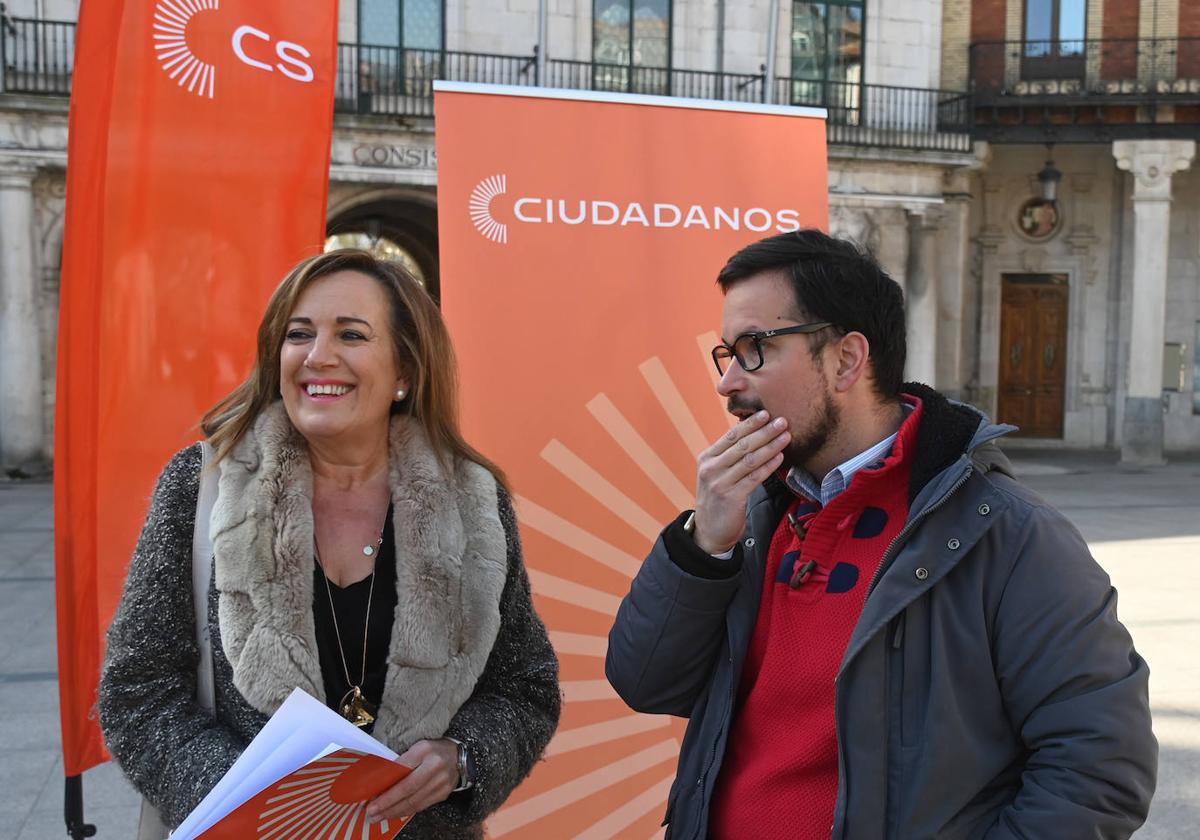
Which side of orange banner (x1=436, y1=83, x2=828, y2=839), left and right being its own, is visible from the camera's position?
front

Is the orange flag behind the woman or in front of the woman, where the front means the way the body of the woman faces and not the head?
behind

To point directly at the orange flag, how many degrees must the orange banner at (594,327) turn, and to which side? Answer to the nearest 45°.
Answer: approximately 90° to its right

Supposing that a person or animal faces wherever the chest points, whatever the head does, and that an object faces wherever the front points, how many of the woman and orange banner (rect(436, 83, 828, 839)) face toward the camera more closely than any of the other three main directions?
2

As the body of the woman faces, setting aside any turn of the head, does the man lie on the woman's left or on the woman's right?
on the woman's left

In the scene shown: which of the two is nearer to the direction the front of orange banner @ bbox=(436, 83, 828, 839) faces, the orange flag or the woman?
the woman

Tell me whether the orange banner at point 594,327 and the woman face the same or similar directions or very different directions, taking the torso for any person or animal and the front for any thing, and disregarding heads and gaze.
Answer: same or similar directions

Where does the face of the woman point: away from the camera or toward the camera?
toward the camera

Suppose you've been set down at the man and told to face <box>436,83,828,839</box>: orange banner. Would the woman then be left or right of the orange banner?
left

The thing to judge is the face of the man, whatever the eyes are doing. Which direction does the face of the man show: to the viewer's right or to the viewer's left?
to the viewer's left

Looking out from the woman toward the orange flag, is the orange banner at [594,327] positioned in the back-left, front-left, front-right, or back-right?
front-right

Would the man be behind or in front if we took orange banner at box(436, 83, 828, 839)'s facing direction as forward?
in front

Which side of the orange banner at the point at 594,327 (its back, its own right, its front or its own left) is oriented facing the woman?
front
